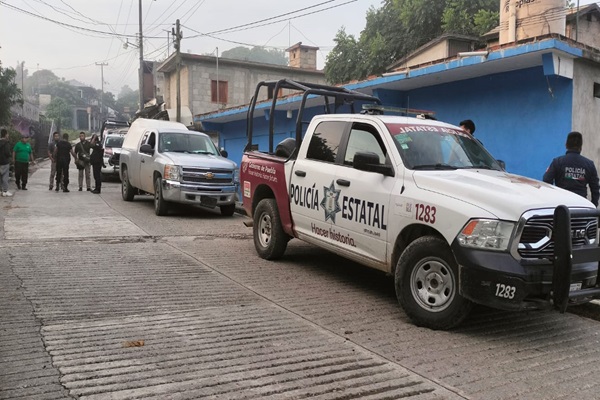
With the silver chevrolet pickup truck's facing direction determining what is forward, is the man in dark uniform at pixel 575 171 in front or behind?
in front

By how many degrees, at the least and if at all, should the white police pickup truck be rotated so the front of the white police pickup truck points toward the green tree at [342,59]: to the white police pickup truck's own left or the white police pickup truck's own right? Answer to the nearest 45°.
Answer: approximately 135° to the white police pickup truck's own left

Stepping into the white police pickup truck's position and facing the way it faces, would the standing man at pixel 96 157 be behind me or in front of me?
behind

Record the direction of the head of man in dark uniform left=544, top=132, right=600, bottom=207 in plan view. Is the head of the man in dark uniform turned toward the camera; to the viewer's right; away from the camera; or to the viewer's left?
away from the camera

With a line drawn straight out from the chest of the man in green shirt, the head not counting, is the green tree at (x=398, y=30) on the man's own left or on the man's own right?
on the man's own left

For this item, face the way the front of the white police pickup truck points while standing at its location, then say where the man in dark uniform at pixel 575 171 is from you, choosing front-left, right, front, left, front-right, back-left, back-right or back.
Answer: left

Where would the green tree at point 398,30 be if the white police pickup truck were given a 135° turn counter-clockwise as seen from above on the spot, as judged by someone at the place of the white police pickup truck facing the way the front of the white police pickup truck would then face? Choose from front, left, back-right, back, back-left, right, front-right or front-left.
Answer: front

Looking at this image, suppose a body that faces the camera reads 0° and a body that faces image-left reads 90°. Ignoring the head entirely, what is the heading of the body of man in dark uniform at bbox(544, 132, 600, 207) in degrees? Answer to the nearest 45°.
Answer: approximately 180°

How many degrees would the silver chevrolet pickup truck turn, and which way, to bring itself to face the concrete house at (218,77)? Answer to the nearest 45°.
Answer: approximately 135° to its left

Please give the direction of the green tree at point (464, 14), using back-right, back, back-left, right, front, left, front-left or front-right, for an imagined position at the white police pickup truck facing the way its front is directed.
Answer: back-left

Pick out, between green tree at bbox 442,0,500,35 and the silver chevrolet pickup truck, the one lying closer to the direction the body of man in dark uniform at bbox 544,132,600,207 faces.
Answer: the green tree

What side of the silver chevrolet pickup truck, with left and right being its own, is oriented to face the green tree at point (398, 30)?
left

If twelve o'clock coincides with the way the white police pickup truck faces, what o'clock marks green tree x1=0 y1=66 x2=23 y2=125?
The green tree is roughly at 6 o'clock from the white police pickup truck.

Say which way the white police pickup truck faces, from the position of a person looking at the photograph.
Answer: facing the viewer and to the right of the viewer
